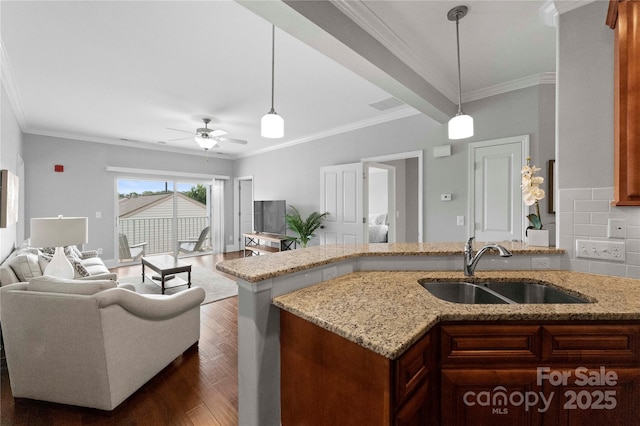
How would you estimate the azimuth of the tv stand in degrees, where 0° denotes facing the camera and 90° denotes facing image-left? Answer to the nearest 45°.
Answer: approximately 45°

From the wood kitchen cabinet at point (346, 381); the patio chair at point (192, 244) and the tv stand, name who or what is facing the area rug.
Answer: the tv stand

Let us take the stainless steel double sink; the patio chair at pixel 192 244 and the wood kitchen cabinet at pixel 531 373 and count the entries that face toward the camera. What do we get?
2

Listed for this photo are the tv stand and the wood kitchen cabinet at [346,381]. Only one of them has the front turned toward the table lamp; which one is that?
the tv stand

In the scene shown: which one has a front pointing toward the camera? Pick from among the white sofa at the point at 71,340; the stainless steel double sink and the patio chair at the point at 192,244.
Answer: the stainless steel double sink

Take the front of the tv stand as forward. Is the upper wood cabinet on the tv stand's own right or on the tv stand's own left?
on the tv stand's own left

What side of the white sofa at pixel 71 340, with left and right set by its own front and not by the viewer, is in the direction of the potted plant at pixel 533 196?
right

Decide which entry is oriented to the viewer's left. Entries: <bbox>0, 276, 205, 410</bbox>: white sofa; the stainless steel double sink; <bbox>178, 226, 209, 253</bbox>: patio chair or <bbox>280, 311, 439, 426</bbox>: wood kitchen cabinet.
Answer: the patio chair

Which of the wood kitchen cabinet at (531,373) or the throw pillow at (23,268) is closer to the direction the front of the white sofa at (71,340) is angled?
the throw pillow

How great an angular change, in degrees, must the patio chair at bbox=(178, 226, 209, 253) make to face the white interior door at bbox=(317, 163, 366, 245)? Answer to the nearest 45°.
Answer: approximately 135° to its left

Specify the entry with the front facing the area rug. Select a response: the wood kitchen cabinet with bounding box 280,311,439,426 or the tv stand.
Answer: the tv stand

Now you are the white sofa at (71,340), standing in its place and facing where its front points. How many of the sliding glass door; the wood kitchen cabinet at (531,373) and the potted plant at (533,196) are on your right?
2

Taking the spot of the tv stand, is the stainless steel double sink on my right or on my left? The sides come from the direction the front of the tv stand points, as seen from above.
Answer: on my left

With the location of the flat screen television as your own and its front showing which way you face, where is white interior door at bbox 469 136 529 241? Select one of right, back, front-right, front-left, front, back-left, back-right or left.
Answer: left

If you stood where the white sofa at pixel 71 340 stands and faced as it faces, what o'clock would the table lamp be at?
The table lamp is roughly at 10 o'clock from the white sofa.

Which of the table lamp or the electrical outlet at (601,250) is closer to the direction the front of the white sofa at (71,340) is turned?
the table lamp

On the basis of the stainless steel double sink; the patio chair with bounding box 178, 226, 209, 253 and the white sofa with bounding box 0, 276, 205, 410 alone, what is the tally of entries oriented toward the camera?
1
